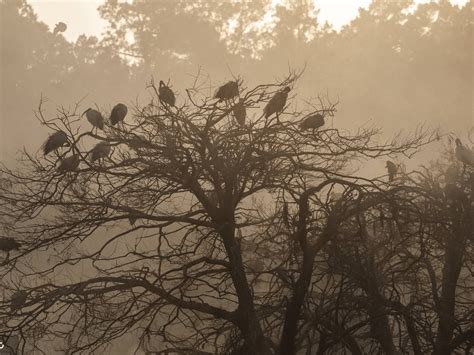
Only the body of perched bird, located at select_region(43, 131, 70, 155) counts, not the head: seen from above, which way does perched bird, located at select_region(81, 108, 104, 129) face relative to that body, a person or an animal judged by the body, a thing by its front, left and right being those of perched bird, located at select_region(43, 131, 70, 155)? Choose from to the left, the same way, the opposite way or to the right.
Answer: the opposite way

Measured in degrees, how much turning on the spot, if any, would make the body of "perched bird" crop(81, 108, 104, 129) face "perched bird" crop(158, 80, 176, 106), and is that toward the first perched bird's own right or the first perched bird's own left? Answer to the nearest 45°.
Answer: approximately 135° to the first perched bird's own left

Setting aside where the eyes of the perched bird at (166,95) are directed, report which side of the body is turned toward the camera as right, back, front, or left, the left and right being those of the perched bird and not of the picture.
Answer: left

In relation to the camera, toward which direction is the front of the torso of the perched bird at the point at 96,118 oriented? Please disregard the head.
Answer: to the viewer's left
